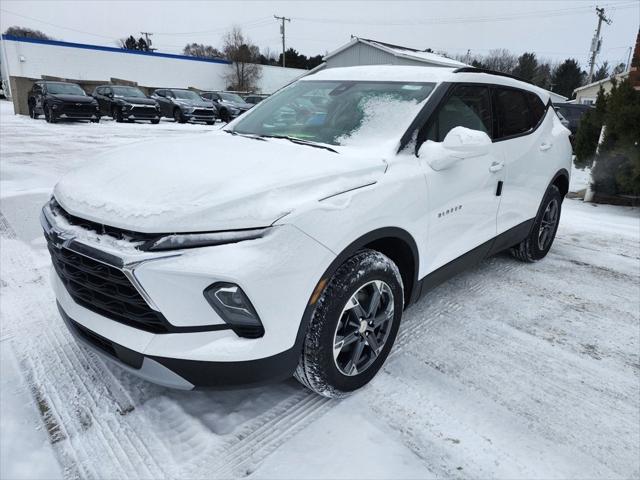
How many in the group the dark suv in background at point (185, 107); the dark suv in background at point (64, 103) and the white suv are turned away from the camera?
0

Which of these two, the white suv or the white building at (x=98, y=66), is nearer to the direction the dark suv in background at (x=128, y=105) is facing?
the white suv

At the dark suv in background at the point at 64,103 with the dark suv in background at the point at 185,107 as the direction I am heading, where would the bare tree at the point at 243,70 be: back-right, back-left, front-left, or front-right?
front-left

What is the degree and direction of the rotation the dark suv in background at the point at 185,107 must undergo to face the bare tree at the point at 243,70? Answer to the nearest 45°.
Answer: approximately 135° to its left

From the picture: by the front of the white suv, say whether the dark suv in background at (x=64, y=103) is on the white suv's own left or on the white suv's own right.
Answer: on the white suv's own right

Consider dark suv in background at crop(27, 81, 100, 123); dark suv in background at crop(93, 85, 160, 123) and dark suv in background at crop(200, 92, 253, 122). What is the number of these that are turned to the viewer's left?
0

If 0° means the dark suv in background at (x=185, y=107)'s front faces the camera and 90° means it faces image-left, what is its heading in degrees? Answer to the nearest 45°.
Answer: approximately 315°

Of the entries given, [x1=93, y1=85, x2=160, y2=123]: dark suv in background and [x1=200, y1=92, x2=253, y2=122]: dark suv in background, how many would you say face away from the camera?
0

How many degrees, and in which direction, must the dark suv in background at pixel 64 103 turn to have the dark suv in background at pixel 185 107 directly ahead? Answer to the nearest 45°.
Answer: approximately 45° to its left

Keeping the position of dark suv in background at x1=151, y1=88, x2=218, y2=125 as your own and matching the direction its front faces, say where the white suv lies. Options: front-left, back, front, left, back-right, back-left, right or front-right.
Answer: front-right

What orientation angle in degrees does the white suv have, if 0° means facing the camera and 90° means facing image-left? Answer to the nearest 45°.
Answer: approximately 45°

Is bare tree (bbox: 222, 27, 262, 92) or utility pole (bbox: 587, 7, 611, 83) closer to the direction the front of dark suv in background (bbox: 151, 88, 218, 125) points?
the utility pole

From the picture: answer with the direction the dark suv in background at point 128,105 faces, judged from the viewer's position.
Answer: facing the viewer and to the right of the viewer

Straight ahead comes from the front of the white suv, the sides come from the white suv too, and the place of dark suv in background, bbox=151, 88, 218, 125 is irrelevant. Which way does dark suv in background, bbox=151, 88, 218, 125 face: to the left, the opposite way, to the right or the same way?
to the left

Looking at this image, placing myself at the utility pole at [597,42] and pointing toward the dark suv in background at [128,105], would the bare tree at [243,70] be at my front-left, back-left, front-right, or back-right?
front-right

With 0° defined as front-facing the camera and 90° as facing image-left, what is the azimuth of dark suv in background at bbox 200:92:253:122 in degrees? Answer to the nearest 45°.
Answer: approximately 315°

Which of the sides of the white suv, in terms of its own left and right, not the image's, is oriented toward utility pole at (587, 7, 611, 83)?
back
